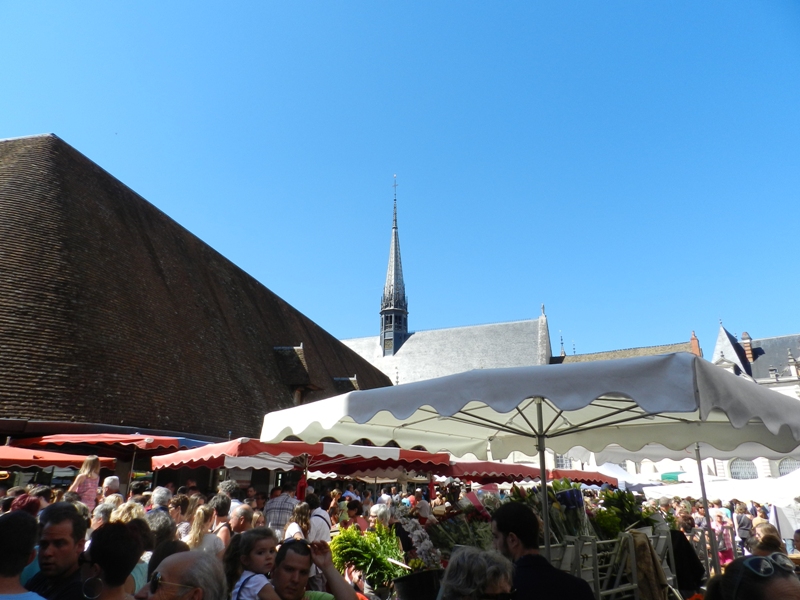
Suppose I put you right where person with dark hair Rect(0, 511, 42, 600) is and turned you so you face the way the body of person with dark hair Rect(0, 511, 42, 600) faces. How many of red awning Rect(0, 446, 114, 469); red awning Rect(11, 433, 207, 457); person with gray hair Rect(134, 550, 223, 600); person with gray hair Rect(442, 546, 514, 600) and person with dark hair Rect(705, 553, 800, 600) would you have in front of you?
2

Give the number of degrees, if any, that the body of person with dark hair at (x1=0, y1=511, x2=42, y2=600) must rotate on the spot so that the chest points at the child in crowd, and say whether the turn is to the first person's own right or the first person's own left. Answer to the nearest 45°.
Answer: approximately 90° to the first person's own right

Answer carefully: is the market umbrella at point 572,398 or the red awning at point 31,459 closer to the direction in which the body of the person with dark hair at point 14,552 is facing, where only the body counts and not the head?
the red awning

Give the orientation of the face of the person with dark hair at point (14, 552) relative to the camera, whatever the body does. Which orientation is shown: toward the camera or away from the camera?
away from the camera

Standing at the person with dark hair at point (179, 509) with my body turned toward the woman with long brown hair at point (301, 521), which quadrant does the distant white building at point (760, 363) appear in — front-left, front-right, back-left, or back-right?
front-left

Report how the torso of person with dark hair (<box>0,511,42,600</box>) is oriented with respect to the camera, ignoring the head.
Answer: away from the camera

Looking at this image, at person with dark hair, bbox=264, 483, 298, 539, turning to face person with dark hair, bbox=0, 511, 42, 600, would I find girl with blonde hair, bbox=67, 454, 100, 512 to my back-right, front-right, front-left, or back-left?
front-right

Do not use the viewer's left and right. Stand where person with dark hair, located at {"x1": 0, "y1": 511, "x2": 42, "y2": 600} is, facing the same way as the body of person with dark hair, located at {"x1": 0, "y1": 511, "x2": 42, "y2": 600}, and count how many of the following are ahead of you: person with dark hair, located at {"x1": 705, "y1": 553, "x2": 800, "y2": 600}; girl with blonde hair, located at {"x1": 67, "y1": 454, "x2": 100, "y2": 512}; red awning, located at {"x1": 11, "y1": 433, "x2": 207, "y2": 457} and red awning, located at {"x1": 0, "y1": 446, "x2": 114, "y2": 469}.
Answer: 3

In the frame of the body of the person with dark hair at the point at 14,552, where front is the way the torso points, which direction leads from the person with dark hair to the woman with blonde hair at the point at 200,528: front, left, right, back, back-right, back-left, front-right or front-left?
front-right
